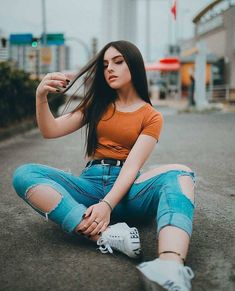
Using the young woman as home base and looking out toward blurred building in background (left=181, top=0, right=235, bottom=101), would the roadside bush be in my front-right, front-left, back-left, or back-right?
front-left

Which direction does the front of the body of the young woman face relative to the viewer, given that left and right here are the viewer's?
facing the viewer

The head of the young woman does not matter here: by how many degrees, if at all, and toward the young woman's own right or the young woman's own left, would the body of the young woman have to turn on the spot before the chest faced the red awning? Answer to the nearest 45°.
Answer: approximately 180°

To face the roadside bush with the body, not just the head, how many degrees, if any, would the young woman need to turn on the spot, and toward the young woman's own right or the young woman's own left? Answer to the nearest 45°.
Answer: approximately 180°

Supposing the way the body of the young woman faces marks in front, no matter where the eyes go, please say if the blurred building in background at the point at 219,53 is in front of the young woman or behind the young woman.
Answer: behind

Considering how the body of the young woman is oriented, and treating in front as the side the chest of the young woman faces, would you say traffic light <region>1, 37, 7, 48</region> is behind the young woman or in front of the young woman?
behind

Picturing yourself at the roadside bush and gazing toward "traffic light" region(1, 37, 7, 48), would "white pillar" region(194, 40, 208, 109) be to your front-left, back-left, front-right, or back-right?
front-right

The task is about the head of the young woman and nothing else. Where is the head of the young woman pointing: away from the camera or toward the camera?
toward the camera

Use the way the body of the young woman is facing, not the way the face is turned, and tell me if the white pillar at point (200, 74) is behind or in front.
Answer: behind
